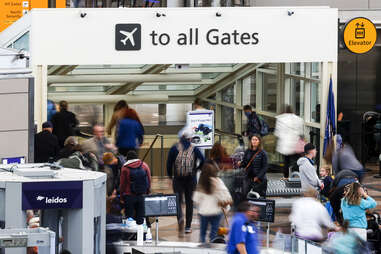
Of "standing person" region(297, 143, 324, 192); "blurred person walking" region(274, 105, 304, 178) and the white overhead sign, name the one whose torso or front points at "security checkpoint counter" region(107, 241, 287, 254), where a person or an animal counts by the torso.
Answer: the white overhead sign

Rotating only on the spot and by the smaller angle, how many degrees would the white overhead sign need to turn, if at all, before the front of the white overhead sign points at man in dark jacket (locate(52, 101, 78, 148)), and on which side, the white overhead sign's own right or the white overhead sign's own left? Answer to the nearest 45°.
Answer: approximately 90° to the white overhead sign's own right

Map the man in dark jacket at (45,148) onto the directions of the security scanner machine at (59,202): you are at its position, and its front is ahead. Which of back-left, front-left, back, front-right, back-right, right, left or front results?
back

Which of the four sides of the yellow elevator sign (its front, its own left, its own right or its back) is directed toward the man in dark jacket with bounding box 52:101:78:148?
right

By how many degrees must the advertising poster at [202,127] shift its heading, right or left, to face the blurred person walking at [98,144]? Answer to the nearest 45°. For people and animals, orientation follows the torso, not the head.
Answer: approximately 45° to its right

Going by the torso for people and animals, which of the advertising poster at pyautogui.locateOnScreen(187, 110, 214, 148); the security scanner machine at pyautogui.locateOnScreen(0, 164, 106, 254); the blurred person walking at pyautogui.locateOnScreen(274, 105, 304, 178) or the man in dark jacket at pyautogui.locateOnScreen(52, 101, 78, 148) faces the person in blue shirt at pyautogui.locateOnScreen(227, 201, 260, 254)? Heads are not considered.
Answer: the advertising poster

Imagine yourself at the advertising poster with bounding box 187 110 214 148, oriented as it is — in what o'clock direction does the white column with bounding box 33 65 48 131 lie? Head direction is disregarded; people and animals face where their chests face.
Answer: The white column is roughly at 3 o'clock from the advertising poster.

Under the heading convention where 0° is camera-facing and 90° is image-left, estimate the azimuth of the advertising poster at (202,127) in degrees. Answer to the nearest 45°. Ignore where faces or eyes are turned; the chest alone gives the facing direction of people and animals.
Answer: approximately 0°
